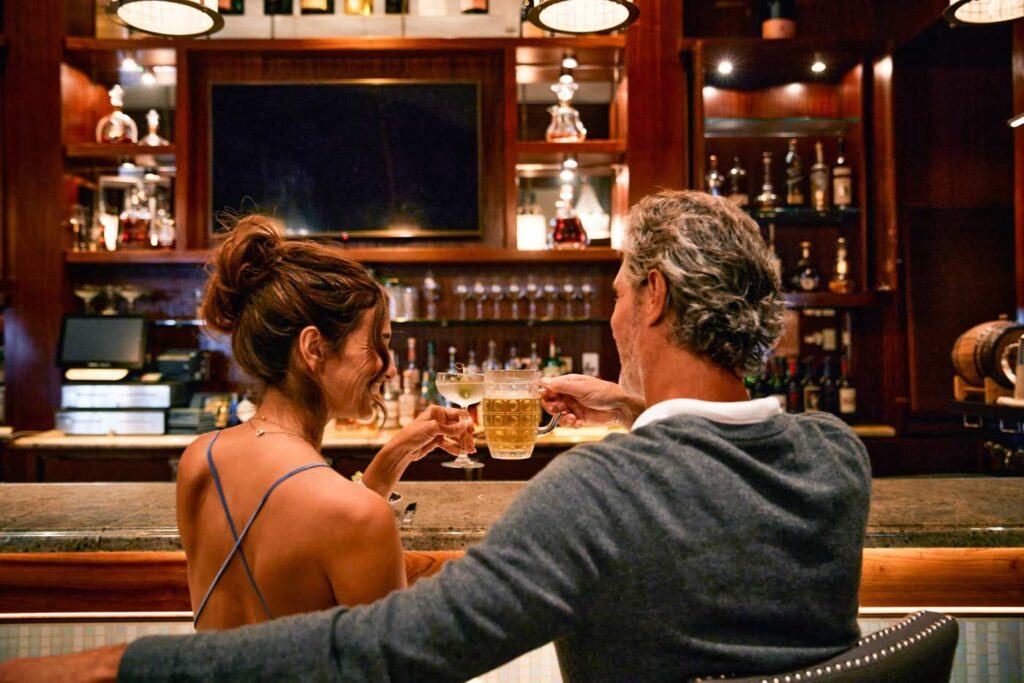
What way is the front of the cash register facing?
toward the camera

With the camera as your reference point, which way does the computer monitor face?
facing the viewer

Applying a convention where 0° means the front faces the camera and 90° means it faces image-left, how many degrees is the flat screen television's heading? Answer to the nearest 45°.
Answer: approximately 0°

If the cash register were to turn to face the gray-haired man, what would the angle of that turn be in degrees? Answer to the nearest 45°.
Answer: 0° — it already faces them

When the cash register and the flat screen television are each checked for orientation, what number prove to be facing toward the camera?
2

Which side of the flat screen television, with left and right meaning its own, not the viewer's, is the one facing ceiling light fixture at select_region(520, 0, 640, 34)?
front

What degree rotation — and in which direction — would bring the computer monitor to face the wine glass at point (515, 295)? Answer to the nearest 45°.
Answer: approximately 90° to its left

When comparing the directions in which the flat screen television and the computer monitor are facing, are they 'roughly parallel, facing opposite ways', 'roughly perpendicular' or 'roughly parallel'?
roughly parallel

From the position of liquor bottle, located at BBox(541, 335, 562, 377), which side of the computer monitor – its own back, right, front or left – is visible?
left

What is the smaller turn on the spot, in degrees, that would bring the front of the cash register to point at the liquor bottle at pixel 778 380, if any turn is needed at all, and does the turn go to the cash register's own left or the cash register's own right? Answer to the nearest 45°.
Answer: approximately 90° to the cash register's own left

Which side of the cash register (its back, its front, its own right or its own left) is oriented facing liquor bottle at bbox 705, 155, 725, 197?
left

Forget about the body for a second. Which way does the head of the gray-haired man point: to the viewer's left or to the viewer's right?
to the viewer's left

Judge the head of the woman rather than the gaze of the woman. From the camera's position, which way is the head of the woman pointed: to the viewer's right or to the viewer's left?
to the viewer's right

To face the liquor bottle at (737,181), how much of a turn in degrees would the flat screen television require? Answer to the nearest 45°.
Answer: approximately 90° to its left
